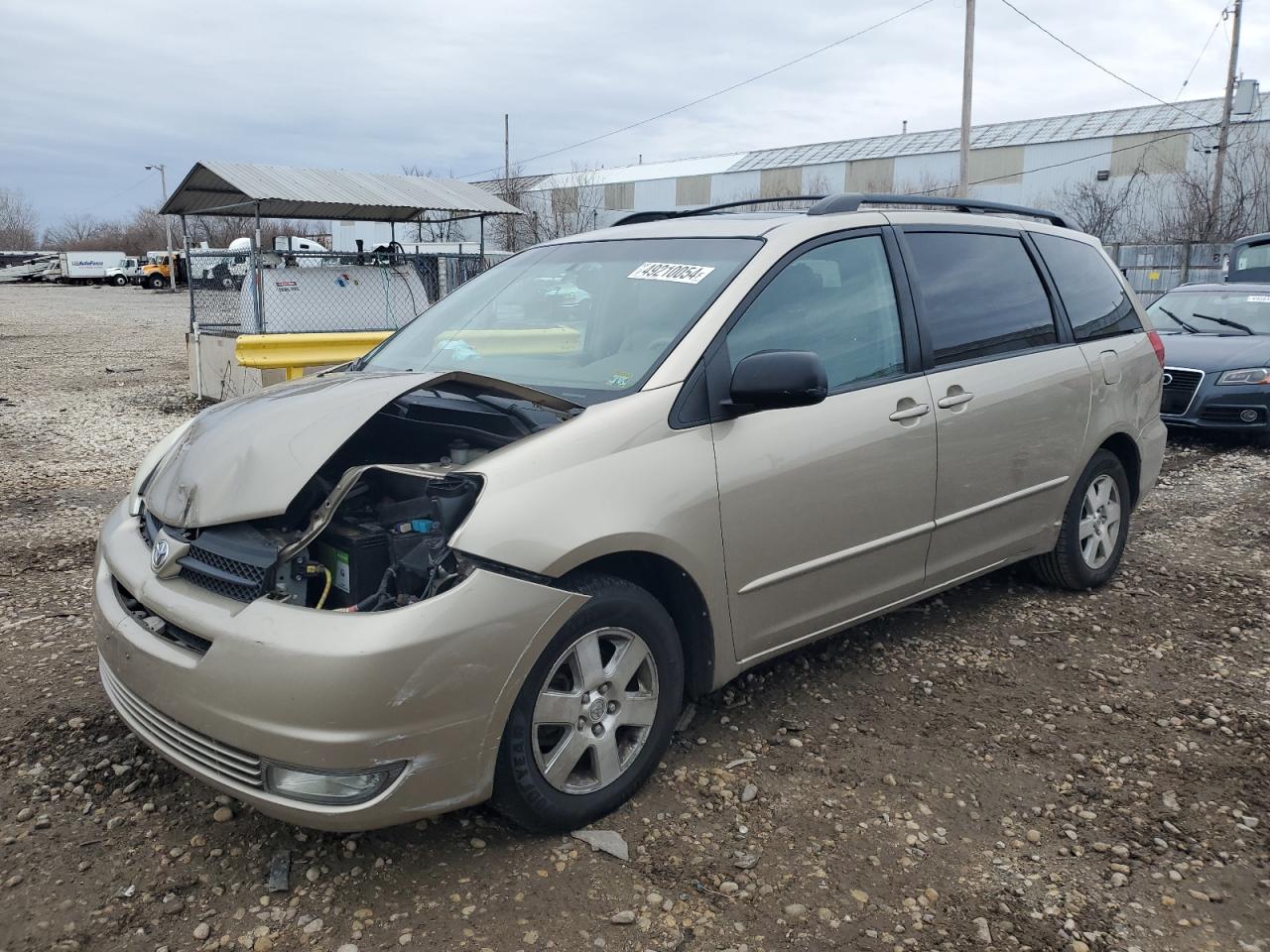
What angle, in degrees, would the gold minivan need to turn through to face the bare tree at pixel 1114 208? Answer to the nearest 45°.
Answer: approximately 180°

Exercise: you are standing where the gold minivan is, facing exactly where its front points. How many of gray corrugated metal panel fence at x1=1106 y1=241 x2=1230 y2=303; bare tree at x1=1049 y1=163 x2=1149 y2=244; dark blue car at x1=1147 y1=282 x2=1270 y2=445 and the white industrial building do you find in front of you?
0

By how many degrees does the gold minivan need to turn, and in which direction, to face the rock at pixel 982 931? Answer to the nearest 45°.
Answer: approximately 90° to its left

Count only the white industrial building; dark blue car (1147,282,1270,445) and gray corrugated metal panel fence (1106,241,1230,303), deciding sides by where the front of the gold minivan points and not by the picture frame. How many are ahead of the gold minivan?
0

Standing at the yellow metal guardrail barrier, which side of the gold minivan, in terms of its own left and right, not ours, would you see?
right

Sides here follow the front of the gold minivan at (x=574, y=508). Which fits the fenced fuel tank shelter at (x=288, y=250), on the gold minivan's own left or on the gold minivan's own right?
on the gold minivan's own right

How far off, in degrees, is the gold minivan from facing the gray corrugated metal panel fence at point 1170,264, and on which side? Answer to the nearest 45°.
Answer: approximately 180°

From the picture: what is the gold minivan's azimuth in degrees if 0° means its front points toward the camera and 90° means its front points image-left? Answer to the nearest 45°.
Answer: approximately 45°

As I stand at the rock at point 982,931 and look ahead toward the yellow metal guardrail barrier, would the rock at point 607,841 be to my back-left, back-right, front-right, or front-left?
front-left

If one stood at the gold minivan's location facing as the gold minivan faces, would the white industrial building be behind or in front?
behind

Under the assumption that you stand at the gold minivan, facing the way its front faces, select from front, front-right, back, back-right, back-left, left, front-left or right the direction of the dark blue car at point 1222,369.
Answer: back

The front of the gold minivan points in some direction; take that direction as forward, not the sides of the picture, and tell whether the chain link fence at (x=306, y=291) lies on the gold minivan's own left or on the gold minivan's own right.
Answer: on the gold minivan's own right
